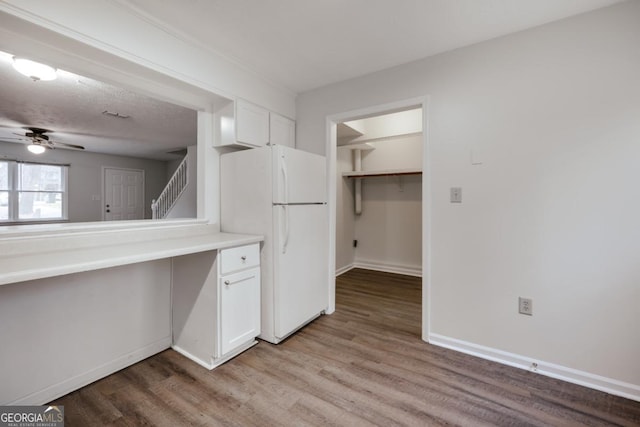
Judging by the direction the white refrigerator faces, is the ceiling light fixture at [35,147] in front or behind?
behind

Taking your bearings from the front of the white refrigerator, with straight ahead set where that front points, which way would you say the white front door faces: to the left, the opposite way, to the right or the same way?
the same way

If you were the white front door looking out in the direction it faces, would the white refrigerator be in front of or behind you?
in front

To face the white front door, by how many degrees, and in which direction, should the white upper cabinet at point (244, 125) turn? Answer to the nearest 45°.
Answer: approximately 180°

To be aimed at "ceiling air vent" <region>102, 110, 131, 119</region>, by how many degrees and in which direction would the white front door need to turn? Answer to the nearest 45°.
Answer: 0° — it already faces it

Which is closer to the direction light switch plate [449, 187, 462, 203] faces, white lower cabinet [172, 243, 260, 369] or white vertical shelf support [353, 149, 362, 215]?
the white lower cabinet

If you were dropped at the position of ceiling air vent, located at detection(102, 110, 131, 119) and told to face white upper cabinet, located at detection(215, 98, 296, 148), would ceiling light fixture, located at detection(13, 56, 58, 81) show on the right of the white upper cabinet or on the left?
right

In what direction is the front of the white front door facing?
toward the camera

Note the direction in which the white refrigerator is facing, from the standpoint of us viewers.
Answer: facing the viewer and to the right of the viewer

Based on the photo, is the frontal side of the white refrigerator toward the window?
no

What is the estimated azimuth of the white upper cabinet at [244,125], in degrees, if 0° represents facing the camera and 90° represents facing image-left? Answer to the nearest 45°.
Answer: approximately 315°

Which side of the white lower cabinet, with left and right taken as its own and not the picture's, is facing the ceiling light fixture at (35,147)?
back
